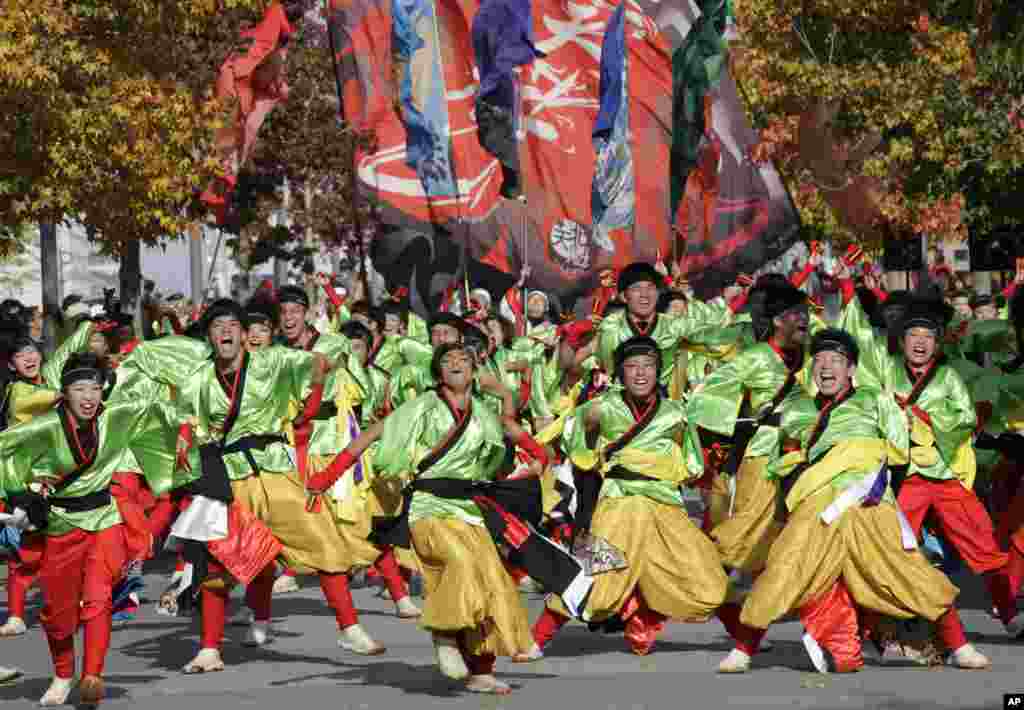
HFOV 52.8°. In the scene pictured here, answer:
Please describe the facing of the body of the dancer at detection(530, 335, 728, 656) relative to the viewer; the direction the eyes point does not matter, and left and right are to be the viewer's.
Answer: facing the viewer

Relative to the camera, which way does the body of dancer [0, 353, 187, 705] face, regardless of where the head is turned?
toward the camera

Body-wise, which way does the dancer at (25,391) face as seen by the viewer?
toward the camera

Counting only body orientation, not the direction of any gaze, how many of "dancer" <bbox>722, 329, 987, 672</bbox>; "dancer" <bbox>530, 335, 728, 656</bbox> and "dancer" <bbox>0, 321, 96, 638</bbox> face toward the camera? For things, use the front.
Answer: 3

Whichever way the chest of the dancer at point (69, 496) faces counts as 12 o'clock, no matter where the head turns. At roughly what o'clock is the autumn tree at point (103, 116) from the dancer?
The autumn tree is roughly at 6 o'clock from the dancer.

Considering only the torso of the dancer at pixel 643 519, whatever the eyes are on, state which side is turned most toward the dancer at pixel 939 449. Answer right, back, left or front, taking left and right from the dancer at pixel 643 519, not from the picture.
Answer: left

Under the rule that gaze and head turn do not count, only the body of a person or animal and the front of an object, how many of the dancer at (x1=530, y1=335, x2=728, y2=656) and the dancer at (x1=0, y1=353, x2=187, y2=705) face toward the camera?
2

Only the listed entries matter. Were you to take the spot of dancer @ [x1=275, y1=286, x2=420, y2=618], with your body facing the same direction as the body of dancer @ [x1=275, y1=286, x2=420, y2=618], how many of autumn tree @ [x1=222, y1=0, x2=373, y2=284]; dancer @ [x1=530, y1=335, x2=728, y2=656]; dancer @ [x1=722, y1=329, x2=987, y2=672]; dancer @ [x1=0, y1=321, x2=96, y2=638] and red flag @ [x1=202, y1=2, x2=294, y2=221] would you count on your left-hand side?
2
